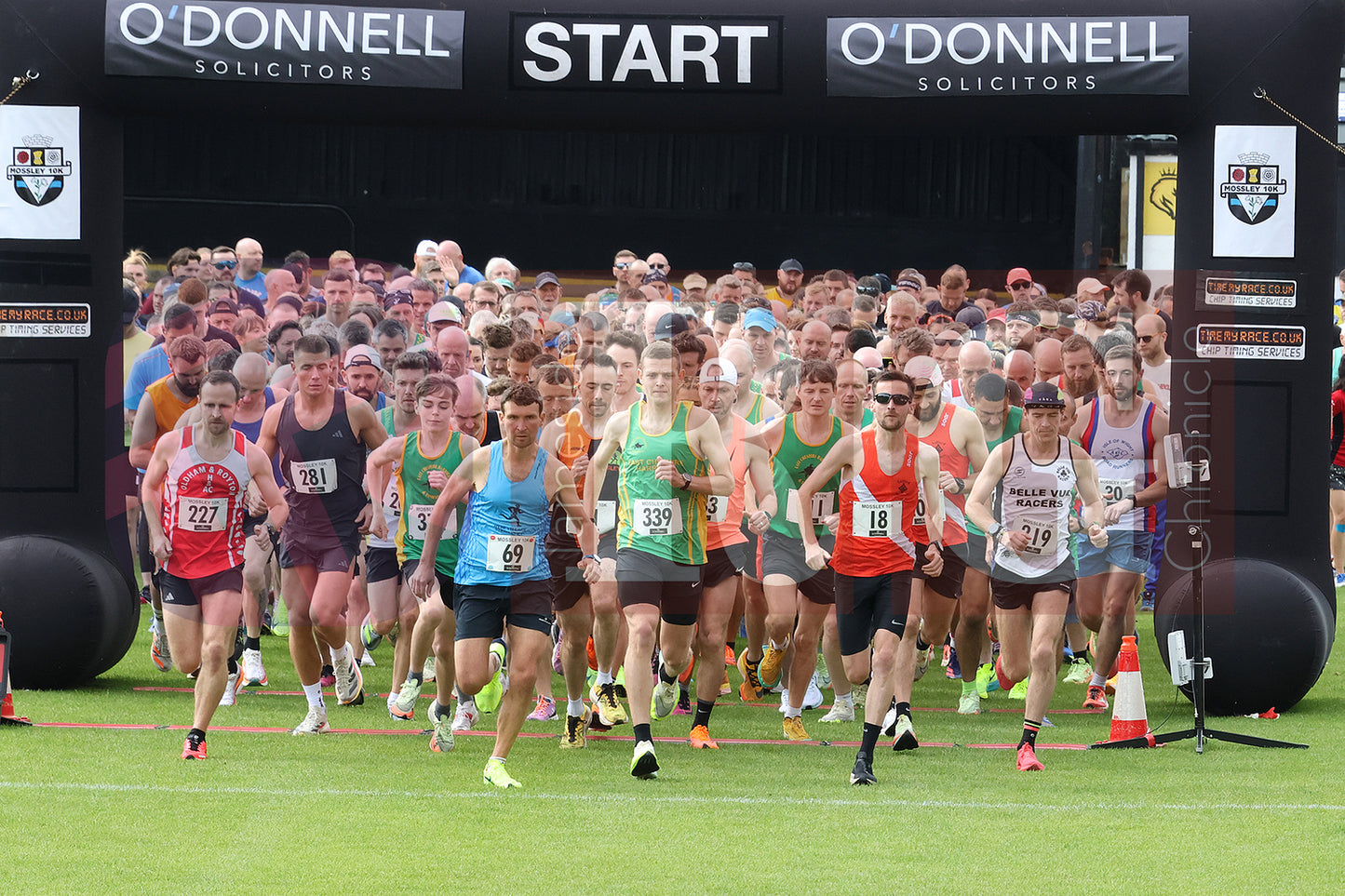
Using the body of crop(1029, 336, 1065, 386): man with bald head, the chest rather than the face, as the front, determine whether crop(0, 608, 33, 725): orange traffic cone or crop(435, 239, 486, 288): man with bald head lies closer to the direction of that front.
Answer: the orange traffic cone

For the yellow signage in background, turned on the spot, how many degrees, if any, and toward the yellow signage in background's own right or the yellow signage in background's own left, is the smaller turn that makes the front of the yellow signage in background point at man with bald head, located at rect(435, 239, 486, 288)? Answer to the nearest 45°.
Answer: approximately 45° to the yellow signage in background's own right

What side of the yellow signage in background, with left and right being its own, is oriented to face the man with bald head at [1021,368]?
front

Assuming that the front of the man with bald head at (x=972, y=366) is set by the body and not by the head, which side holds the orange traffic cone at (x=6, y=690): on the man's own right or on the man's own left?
on the man's own right

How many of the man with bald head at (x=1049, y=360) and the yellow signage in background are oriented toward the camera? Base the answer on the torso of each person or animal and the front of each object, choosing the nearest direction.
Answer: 2

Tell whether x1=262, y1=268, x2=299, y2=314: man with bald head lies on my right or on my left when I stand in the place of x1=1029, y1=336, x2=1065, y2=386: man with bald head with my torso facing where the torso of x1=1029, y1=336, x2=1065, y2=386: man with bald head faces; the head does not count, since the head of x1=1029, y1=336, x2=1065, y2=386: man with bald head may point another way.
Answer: on my right

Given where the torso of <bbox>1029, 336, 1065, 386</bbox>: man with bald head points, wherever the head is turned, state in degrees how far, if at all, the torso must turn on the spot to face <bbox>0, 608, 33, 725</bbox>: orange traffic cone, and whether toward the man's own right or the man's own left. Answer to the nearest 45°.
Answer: approximately 45° to the man's own right

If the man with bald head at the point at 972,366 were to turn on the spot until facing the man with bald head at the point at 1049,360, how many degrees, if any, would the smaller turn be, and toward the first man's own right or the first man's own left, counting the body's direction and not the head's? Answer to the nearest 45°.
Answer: approximately 135° to the first man's own left

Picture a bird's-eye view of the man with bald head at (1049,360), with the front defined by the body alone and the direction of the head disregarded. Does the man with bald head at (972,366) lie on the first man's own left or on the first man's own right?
on the first man's own right

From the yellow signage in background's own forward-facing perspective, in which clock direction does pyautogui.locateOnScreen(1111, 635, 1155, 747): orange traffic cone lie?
The orange traffic cone is roughly at 12 o'clock from the yellow signage in background.
